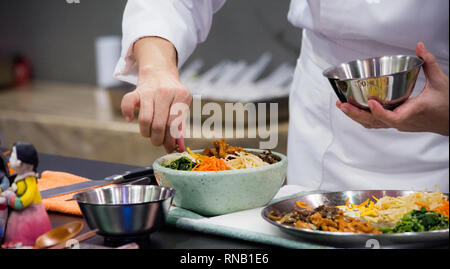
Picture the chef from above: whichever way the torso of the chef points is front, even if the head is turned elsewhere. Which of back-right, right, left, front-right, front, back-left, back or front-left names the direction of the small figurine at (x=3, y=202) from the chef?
front-right

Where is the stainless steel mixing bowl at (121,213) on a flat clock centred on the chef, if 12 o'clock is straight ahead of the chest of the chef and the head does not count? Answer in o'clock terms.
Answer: The stainless steel mixing bowl is roughly at 1 o'clock from the chef.

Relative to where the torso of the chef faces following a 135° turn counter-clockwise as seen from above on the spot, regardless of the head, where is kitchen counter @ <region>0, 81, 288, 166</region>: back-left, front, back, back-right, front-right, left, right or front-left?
left

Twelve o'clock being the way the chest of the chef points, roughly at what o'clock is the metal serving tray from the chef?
The metal serving tray is roughly at 12 o'clock from the chef.

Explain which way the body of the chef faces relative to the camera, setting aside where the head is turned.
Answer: toward the camera
